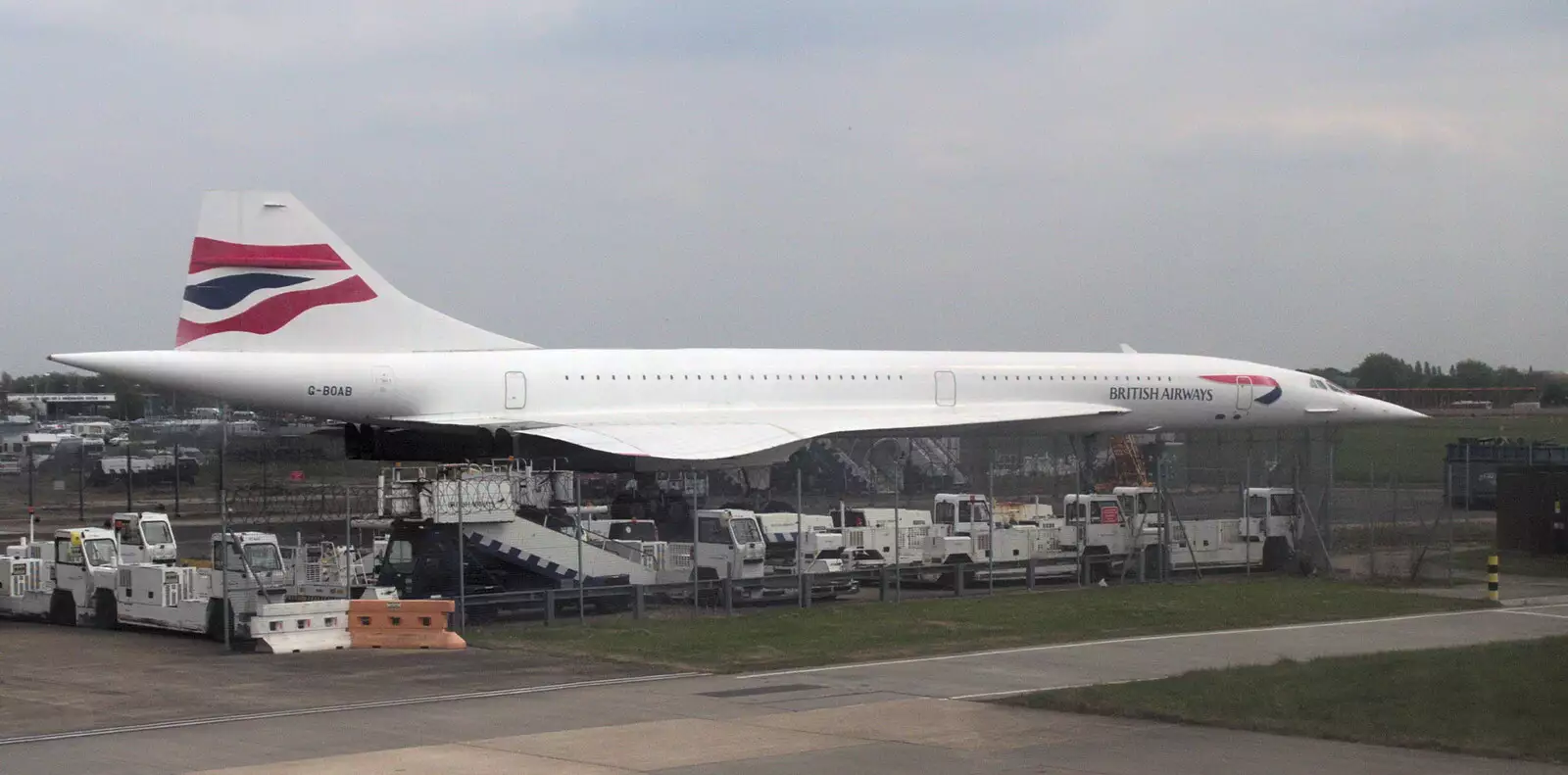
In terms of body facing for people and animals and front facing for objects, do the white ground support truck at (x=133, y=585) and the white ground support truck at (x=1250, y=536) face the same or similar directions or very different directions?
same or similar directions

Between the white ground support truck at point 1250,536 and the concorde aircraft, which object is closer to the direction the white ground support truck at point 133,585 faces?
the white ground support truck

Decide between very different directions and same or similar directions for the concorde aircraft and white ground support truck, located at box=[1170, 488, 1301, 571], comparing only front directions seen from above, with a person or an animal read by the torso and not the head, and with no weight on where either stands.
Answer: same or similar directions

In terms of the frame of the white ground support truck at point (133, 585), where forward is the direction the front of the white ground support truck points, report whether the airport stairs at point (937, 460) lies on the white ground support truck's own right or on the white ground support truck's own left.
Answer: on the white ground support truck's own left

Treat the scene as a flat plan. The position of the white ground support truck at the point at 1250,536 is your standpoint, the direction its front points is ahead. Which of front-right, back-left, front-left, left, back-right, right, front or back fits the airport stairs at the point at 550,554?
back-right

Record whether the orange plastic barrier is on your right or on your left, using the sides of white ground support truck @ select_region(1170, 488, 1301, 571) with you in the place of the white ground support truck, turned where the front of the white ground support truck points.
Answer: on your right

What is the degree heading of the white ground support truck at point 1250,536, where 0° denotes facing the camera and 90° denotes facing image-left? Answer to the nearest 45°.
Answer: approximately 270°

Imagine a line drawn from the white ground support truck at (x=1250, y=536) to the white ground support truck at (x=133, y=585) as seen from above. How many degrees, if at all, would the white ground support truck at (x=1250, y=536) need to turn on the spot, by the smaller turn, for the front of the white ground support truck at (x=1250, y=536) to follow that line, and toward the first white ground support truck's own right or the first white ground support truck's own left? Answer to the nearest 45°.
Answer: approximately 135° to the first white ground support truck's own right

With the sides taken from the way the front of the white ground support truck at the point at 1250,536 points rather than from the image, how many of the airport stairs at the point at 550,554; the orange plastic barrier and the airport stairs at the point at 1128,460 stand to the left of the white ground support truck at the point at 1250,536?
1

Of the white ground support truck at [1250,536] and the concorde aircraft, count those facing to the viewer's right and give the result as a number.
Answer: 2

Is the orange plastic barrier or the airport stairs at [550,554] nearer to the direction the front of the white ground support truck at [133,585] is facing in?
the orange plastic barrier

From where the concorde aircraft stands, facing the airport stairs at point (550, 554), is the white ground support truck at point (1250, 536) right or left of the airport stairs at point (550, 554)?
left

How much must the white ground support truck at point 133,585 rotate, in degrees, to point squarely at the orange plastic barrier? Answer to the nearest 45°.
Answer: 0° — it already faces it

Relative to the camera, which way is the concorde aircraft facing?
to the viewer's right

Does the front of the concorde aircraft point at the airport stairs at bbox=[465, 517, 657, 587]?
no
